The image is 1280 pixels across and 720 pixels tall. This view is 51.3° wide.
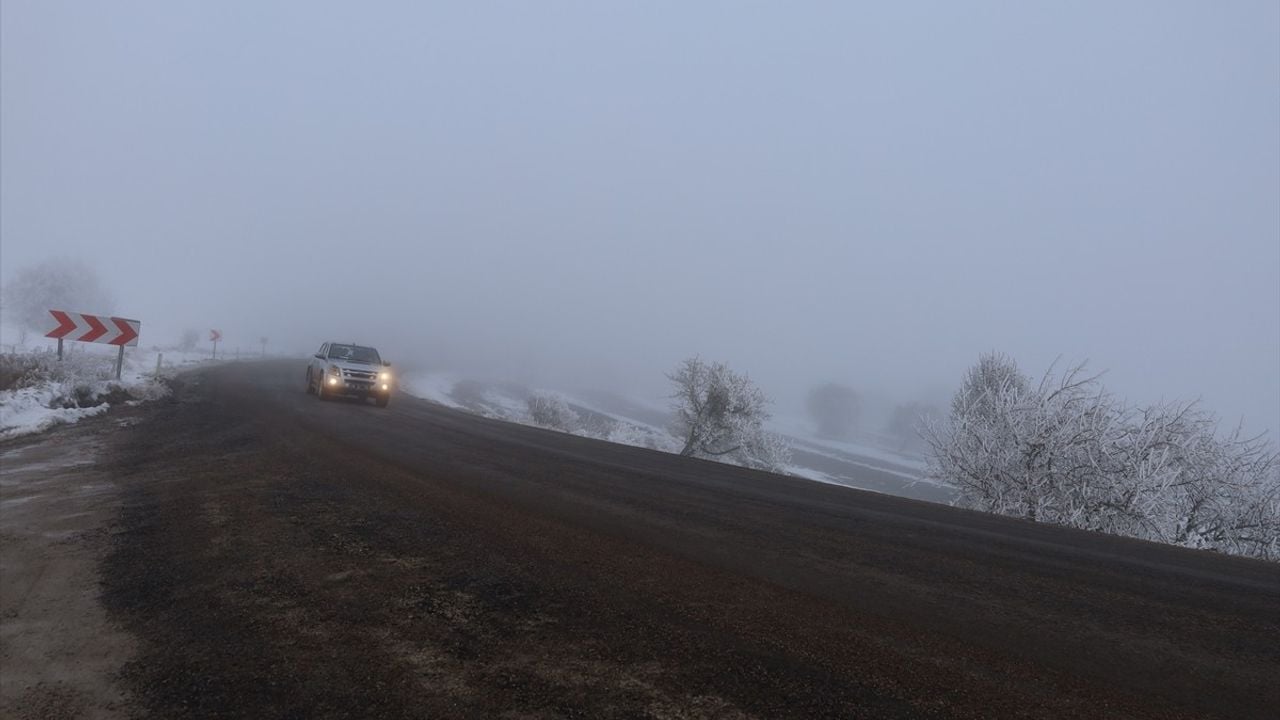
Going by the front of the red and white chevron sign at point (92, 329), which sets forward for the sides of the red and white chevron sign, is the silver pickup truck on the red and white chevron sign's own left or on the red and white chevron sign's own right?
on the red and white chevron sign's own left

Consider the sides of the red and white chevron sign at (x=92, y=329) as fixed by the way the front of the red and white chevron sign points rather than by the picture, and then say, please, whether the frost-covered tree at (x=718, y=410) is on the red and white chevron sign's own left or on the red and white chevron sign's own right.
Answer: on the red and white chevron sign's own left

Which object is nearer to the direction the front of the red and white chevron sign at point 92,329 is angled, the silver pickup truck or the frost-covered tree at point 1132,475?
the frost-covered tree

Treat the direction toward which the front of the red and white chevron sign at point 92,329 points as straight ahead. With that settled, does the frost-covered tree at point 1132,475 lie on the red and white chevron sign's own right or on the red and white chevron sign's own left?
on the red and white chevron sign's own left

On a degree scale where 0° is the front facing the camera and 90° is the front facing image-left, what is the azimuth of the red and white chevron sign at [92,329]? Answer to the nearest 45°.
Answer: approximately 0°
